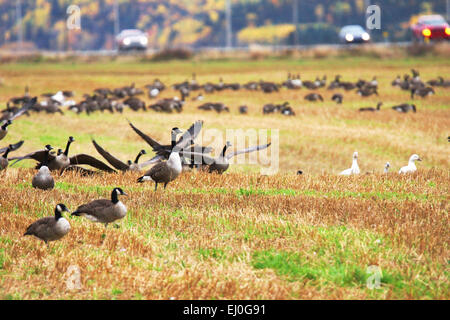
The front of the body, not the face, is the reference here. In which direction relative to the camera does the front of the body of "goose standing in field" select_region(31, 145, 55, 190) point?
toward the camera

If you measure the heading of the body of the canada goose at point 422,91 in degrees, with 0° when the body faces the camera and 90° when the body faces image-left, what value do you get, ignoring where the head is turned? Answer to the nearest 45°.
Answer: approximately 90°

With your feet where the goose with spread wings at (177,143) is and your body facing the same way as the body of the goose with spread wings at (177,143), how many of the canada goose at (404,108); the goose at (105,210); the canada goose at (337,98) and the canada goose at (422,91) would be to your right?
1

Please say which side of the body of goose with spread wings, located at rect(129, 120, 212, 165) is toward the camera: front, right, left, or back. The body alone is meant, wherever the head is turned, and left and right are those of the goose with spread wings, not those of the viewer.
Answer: right

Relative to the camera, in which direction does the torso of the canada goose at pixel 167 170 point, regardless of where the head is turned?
to the viewer's right

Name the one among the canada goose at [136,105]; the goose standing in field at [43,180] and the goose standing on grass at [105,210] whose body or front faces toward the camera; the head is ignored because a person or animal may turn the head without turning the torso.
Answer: the goose standing in field
